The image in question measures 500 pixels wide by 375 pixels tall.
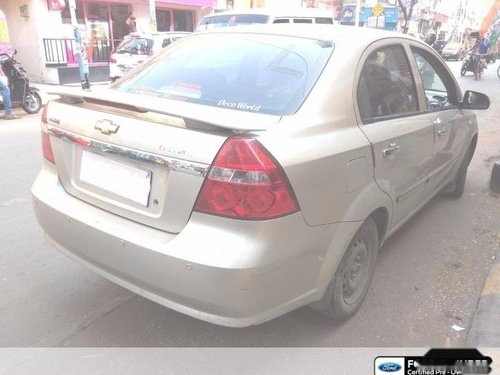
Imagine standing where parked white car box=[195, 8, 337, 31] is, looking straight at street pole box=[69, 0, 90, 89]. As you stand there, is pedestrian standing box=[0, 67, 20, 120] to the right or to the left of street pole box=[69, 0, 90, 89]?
left

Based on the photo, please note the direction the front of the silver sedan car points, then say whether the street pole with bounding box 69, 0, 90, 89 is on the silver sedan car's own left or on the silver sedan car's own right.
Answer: on the silver sedan car's own left

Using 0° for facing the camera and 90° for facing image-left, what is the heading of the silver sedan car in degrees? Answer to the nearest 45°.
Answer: approximately 225°

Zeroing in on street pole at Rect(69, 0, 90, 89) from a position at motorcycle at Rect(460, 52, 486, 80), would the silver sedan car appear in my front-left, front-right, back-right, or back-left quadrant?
front-left

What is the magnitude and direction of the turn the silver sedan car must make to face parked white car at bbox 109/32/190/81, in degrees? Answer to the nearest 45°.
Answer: approximately 45° to its left

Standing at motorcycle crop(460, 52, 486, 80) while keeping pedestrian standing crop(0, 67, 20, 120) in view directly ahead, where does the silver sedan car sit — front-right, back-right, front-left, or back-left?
front-left

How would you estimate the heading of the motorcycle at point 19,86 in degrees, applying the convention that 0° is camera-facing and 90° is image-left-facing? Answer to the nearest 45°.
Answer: approximately 315°

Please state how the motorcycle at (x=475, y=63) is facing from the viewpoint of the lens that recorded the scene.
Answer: facing the viewer and to the left of the viewer

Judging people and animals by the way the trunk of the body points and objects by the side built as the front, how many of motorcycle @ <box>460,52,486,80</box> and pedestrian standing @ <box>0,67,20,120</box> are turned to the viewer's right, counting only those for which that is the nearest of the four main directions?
1

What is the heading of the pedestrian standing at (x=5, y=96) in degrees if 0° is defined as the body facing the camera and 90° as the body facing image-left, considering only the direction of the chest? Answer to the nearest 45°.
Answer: approximately 270°

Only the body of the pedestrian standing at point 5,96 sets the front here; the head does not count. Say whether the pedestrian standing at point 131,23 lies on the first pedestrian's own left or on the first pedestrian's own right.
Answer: on the first pedestrian's own left

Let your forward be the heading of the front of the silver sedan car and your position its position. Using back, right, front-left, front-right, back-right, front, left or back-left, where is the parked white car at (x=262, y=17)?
front-left

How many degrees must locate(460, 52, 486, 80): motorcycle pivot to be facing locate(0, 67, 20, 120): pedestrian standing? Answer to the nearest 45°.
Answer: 0° — it already faces them

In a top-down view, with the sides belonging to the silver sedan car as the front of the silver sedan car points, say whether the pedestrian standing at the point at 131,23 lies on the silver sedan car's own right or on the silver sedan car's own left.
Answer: on the silver sedan car's own left

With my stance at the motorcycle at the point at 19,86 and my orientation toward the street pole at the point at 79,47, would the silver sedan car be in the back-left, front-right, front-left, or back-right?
back-right
